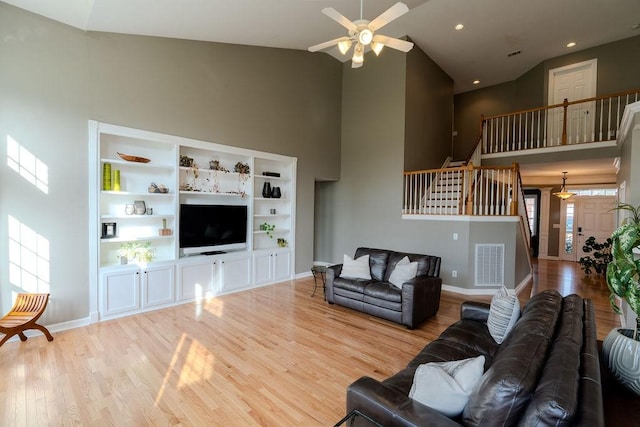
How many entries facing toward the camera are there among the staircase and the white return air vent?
2

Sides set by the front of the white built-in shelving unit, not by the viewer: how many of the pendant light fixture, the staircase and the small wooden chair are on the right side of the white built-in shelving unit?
1

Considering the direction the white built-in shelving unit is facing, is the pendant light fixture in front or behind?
in front

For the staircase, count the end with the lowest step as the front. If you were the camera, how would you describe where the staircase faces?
facing the viewer

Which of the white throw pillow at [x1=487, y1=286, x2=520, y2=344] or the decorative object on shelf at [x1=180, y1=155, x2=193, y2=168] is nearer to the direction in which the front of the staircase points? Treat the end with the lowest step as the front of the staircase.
the white throw pillow

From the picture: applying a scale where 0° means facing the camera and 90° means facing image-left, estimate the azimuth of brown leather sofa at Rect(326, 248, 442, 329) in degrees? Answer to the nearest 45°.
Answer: approximately 45°

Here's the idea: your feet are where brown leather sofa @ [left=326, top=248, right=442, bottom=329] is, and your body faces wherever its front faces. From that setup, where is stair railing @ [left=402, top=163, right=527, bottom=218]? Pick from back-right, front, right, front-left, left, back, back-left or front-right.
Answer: back

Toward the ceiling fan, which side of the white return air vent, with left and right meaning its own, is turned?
front

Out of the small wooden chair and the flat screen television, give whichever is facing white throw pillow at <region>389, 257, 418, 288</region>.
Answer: the flat screen television

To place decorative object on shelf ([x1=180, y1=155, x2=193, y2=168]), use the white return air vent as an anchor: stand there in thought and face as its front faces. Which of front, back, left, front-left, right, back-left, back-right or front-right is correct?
front-right

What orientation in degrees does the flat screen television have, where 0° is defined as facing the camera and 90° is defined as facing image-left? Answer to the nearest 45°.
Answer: approximately 315°

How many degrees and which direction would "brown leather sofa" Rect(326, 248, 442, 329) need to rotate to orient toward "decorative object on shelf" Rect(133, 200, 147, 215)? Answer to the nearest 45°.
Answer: approximately 45° to its right

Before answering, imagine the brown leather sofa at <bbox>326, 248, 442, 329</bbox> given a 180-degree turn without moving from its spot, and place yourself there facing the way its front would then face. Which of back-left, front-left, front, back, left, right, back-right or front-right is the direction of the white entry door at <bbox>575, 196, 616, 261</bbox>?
front

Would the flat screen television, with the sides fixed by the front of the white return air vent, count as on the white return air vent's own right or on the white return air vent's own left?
on the white return air vent's own right

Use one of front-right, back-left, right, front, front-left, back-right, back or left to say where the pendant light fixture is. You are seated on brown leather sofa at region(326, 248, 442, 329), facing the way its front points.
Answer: back

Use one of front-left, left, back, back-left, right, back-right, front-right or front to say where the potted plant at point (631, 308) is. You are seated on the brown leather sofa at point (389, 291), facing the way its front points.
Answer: left

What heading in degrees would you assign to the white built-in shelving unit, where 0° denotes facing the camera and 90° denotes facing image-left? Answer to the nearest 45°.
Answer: approximately 315°

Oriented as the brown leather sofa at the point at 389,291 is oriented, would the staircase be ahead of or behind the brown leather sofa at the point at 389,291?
behind

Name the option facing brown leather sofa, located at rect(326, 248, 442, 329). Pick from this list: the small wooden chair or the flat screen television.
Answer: the flat screen television

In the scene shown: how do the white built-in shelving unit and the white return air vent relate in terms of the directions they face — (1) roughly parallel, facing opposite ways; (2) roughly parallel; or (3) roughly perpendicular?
roughly perpendicular

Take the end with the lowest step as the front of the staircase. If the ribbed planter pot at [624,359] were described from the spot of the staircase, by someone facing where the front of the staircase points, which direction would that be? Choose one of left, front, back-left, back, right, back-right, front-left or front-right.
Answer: front

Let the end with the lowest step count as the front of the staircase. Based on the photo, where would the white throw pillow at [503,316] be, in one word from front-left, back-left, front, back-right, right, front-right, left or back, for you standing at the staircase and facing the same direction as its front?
front
